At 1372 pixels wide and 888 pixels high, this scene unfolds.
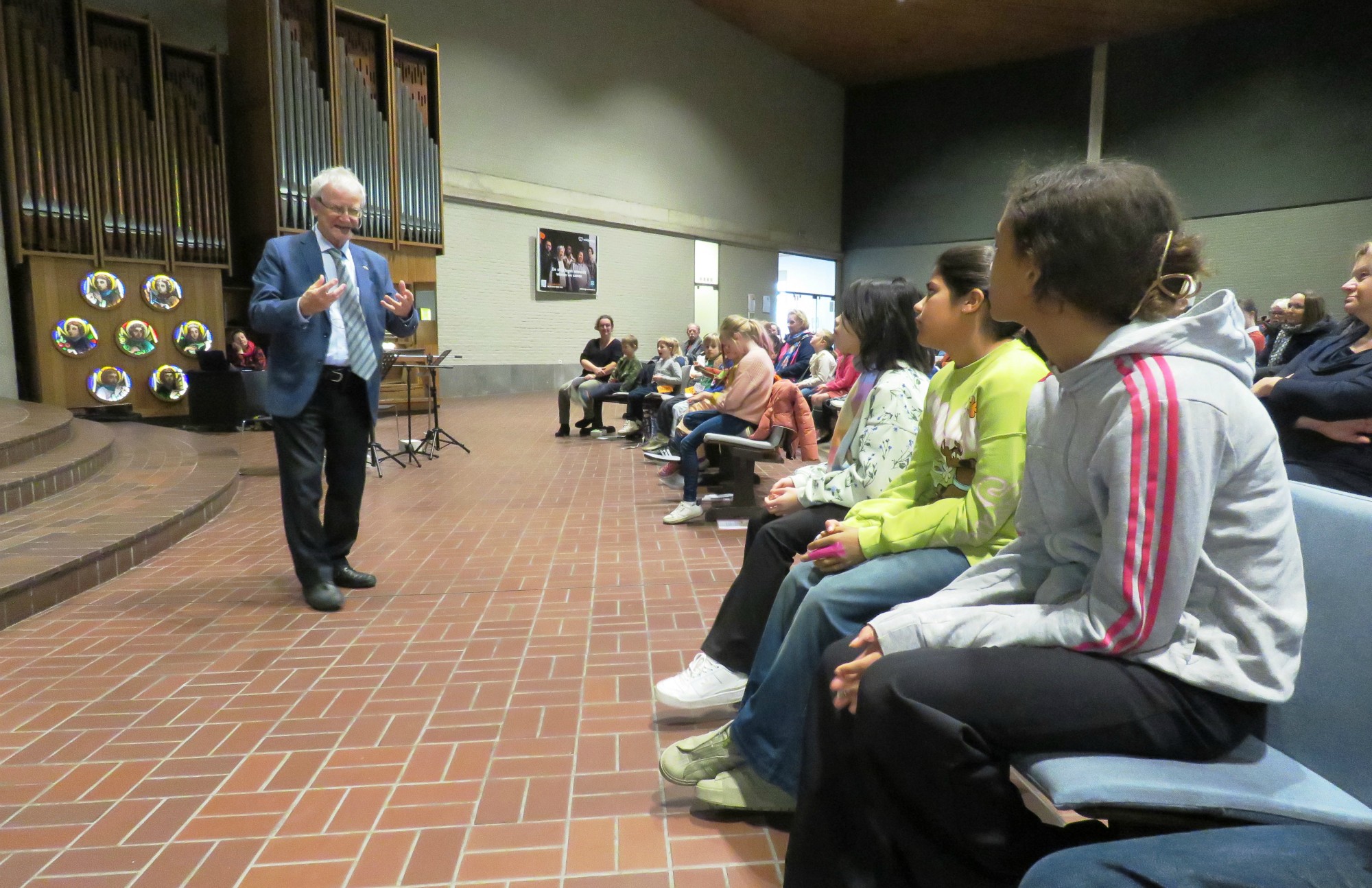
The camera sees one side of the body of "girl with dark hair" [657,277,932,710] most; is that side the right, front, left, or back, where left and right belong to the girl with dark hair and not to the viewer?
left

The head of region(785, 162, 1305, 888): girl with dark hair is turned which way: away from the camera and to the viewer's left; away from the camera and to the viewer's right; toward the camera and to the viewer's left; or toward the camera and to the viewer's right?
away from the camera and to the viewer's left

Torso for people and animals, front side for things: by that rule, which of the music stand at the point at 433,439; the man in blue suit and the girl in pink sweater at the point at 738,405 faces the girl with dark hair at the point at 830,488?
the man in blue suit

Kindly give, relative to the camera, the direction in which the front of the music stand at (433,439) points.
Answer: facing to the left of the viewer

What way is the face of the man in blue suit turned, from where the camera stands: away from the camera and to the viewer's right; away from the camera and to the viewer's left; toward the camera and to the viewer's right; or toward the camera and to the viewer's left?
toward the camera and to the viewer's right

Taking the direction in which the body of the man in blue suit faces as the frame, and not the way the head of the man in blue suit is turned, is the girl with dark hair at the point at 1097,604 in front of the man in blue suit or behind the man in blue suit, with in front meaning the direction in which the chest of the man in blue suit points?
in front

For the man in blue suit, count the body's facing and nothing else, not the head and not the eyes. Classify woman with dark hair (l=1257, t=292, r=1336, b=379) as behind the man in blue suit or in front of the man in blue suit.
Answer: in front

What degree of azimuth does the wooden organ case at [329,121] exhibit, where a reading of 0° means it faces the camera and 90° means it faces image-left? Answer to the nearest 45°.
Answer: approximately 315°

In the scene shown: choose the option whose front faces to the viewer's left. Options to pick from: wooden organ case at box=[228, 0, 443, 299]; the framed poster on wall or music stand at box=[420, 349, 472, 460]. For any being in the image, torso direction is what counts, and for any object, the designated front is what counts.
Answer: the music stand

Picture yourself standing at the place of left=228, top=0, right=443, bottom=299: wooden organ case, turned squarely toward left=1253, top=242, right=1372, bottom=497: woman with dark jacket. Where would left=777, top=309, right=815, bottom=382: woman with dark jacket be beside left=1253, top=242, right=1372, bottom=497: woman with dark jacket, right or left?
left

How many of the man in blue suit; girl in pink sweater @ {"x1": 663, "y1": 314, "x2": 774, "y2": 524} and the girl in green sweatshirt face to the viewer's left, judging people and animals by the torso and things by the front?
2

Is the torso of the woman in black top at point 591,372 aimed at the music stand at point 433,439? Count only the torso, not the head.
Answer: yes

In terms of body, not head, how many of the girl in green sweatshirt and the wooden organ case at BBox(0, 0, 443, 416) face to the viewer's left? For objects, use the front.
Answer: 1

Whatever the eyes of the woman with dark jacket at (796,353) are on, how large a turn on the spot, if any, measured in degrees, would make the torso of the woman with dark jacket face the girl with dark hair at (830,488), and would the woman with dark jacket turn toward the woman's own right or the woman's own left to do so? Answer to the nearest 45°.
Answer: approximately 45° to the woman's own left

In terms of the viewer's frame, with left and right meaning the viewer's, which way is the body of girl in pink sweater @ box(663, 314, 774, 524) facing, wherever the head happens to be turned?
facing to the left of the viewer

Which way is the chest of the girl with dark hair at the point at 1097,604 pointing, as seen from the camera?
to the viewer's left
